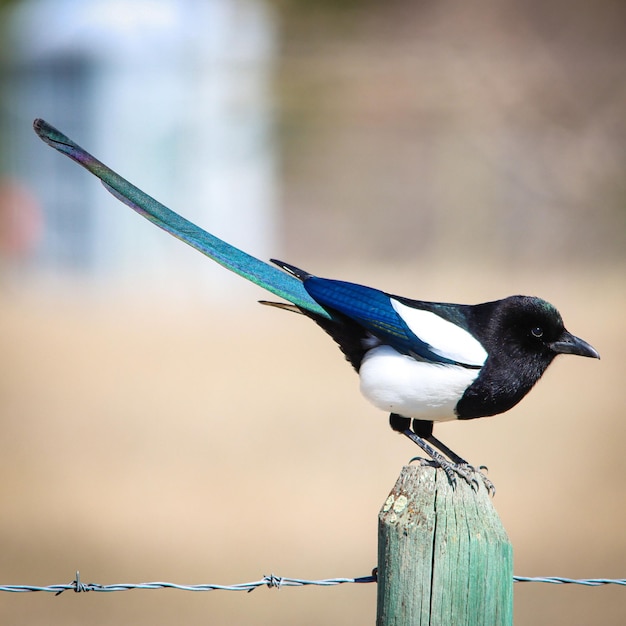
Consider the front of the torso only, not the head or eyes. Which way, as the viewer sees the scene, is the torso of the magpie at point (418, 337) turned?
to the viewer's right
